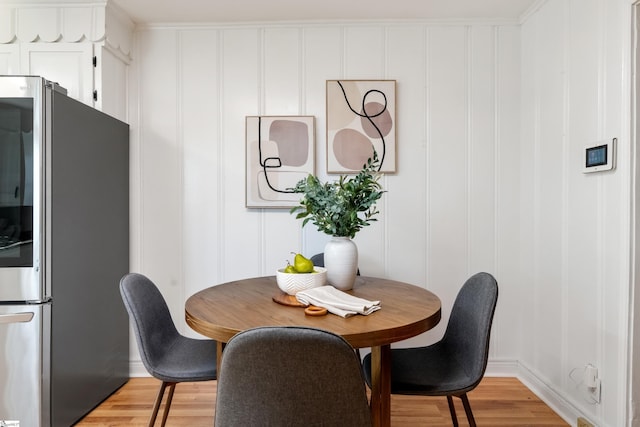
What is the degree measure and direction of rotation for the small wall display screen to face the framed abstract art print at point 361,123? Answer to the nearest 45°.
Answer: approximately 45° to its right

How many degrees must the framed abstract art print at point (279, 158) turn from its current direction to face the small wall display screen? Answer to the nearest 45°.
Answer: approximately 45° to its left

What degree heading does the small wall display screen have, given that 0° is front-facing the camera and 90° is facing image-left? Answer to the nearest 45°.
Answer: approximately 45°

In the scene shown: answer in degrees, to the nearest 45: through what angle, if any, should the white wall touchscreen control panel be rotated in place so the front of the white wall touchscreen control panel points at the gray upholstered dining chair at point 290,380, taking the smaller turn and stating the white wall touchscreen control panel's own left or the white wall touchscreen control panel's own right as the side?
approximately 45° to the white wall touchscreen control panel's own left

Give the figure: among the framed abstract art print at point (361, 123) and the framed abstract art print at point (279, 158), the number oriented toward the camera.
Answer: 2

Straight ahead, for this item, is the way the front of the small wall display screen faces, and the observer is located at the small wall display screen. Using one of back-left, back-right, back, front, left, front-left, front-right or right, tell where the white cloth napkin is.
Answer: front

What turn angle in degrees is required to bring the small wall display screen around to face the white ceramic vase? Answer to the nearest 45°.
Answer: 0° — it already faces it

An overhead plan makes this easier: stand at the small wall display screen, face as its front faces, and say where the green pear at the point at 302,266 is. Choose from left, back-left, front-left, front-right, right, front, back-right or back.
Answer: front

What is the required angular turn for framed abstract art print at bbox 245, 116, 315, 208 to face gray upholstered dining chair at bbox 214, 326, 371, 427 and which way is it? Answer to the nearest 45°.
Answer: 0° — it already faces it

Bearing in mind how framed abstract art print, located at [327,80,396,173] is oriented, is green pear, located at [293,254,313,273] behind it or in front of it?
in front

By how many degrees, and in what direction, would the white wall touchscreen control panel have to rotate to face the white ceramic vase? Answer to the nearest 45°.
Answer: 0° — it already faces it

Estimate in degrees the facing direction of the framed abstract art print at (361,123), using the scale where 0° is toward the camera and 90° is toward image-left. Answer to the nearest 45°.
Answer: approximately 0°

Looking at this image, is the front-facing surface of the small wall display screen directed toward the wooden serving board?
yes

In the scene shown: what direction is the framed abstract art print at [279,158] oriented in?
toward the camera
